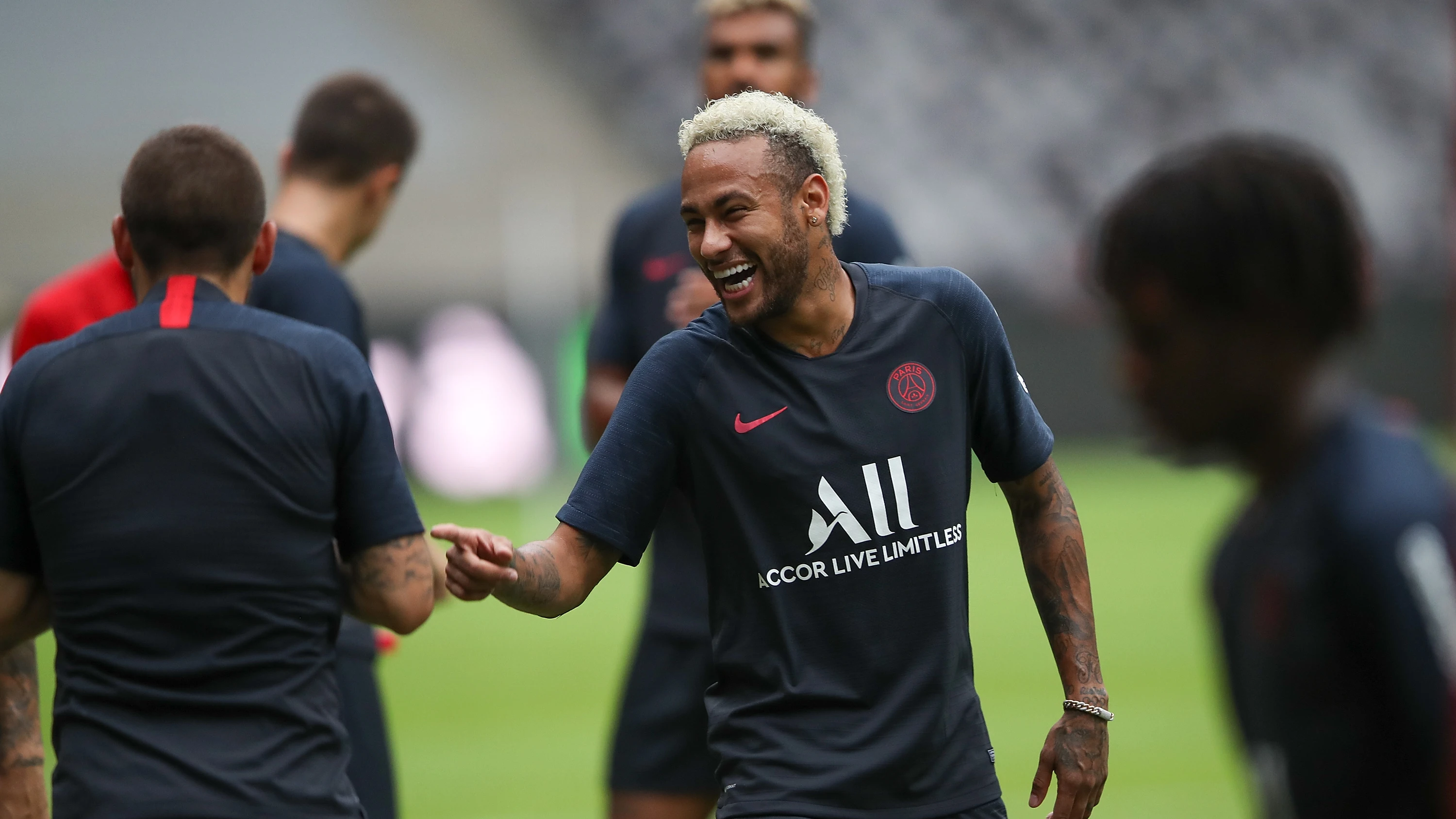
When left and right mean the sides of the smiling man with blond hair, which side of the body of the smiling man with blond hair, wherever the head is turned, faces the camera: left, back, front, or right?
front

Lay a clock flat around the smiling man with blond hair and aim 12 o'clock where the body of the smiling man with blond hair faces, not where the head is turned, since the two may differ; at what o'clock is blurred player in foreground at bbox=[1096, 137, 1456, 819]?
The blurred player in foreground is roughly at 11 o'clock from the smiling man with blond hair.

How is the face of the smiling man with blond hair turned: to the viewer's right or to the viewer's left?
to the viewer's left

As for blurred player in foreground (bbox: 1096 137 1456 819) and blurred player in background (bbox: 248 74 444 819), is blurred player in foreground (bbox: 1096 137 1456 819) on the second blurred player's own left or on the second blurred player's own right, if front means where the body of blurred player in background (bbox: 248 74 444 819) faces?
on the second blurred player's own right

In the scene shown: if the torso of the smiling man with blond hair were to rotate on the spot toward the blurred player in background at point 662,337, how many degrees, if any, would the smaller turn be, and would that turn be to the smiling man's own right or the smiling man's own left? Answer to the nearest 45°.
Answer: approximately 180°

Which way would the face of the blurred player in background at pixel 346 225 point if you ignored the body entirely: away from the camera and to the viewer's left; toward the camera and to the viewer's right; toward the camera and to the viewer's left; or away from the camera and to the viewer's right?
away from the camera and to the viewer's right

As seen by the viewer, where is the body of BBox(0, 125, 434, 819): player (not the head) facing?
away from the camera

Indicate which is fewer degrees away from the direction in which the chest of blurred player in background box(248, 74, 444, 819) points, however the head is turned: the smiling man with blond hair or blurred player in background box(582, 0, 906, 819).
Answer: the blurred player in background

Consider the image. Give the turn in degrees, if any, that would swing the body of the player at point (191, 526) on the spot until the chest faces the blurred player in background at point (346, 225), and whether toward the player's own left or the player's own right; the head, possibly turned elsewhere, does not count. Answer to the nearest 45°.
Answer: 0° — they already face them

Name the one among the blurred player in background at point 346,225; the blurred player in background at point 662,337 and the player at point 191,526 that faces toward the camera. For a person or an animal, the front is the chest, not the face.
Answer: the blurred player in background at point 662,337

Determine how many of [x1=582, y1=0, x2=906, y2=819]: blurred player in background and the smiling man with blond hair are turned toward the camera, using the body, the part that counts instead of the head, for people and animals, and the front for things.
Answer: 2

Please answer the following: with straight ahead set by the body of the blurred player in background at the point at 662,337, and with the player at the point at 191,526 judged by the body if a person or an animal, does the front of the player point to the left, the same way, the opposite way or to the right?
the opposite way

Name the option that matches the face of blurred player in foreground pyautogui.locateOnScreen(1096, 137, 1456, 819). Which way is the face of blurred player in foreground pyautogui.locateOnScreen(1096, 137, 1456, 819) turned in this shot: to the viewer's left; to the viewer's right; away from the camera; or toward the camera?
to the viewer's left

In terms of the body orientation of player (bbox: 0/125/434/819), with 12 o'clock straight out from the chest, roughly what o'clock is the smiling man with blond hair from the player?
The smiling man with blond hair is roughly at 3 o'clock from the player.

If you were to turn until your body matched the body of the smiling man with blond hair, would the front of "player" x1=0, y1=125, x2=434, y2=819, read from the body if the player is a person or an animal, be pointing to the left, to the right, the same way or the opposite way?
the opposite way

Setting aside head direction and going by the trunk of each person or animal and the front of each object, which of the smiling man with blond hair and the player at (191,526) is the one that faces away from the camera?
the player
